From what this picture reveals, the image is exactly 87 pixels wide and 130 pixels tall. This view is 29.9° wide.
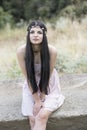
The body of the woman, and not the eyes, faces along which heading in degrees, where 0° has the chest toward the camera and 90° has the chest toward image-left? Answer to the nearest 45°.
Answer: approximately 0°
